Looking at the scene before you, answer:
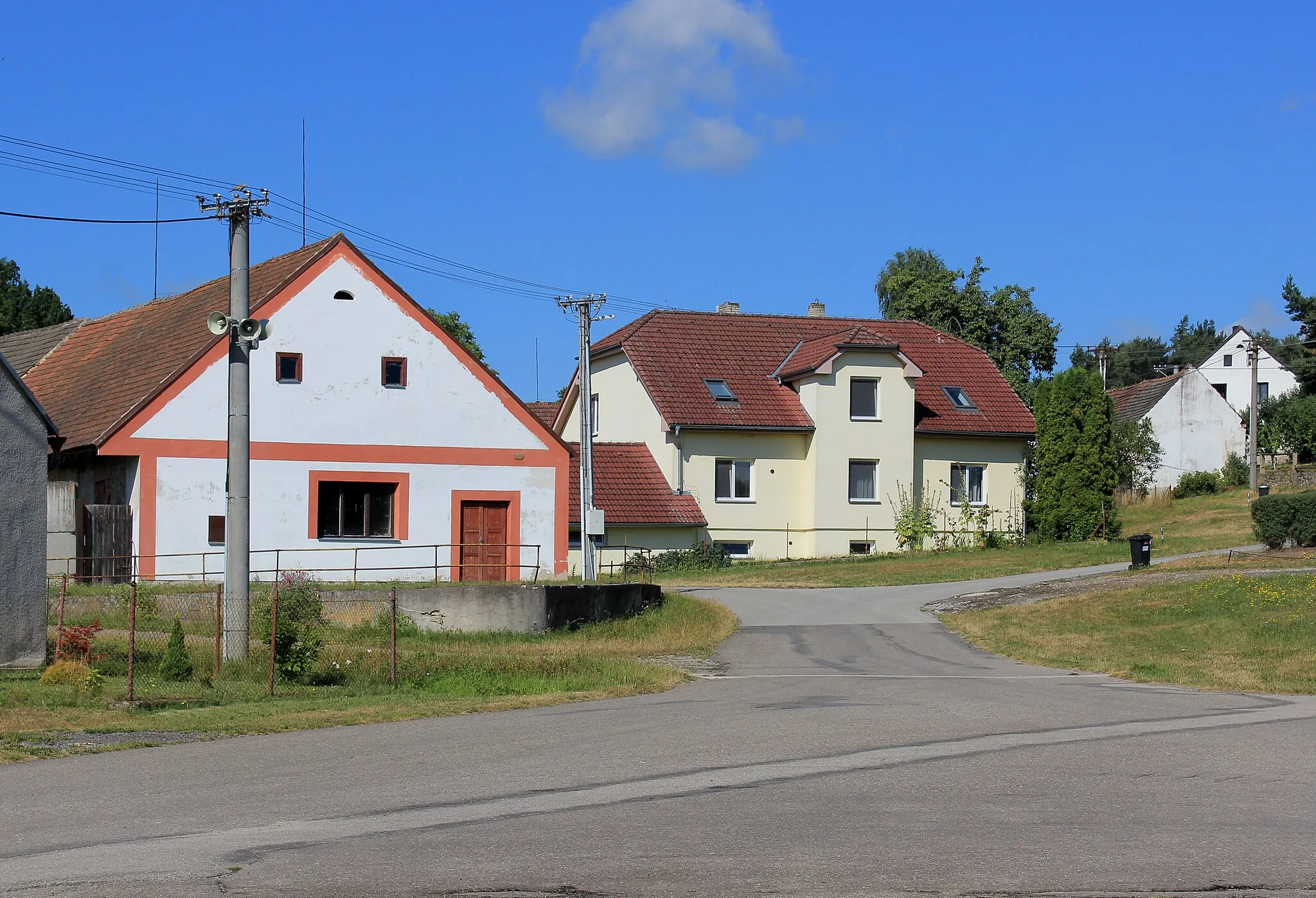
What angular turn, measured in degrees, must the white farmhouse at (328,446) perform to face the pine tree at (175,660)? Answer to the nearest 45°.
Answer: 0° — it already faces it

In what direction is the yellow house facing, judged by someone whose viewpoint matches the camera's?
facing the viewer

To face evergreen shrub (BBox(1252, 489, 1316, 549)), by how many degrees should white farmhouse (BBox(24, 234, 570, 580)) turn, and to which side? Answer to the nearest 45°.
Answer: approximately 90° to its left

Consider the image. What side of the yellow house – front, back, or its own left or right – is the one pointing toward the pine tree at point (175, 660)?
front

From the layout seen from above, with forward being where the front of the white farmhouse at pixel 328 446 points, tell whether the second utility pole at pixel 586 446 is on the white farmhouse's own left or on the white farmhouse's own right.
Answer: on the white farmhouse's own left

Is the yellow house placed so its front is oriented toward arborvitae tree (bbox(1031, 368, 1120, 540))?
no

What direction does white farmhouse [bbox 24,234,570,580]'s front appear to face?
toward the camera

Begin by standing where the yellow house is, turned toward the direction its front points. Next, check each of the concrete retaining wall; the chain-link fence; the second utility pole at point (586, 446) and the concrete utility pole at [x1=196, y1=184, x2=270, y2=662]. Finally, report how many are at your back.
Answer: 0

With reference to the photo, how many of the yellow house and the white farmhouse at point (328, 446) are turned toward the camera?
2

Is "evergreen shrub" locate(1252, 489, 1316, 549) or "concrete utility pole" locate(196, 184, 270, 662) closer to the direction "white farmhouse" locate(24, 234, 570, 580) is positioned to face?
the concrete utility pole

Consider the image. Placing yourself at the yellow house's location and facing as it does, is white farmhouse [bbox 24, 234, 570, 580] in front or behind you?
in front

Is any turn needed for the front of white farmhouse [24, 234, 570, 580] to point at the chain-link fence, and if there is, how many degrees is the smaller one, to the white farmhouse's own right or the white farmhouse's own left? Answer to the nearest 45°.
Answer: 0° — it already faces it

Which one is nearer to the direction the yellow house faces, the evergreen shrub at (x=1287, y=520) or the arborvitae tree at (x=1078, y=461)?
the evergreen shrub

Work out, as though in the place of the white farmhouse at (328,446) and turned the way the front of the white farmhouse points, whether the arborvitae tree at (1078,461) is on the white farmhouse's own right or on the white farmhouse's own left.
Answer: on the white farmhouse's own left

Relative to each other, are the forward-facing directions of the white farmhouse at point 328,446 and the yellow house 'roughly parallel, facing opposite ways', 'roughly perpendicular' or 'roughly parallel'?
roughly parallel

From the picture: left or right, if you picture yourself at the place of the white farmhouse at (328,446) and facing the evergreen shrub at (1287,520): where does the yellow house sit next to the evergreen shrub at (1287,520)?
left
